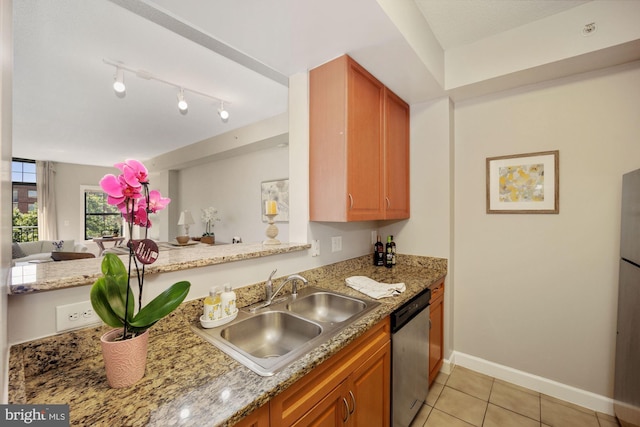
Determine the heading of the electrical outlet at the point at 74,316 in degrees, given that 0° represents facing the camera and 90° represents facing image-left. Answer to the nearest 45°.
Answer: approximately 0°

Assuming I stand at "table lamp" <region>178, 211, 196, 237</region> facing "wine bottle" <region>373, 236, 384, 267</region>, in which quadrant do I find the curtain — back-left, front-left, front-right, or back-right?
back-right

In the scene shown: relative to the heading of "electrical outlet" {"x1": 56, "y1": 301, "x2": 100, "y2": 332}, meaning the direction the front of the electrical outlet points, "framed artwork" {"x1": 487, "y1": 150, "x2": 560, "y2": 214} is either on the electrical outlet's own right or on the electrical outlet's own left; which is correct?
on the electrical outlet's own left
